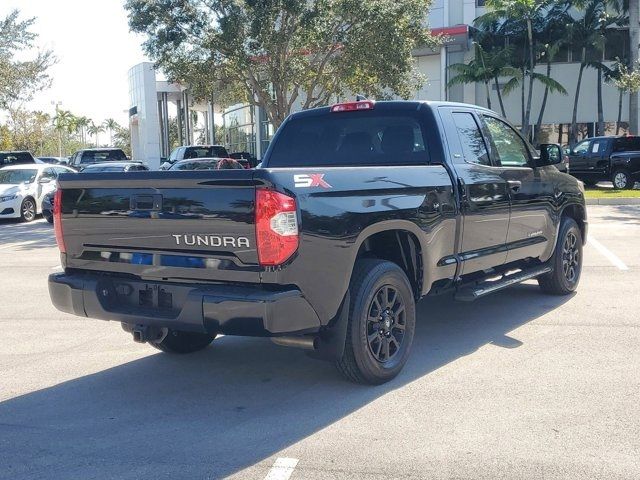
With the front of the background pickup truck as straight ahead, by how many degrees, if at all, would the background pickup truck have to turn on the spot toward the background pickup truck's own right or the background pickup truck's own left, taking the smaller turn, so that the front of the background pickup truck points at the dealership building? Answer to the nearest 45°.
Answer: approximately 90° to the background pickup truck's own right

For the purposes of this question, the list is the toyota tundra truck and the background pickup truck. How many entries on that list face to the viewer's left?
1

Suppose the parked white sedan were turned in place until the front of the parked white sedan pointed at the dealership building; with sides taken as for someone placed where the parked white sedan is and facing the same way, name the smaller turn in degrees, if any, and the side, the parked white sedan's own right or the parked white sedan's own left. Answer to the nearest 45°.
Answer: approximately 135° to the parked white sedan's own left

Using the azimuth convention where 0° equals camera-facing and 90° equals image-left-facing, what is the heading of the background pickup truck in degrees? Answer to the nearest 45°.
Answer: approximately 90°

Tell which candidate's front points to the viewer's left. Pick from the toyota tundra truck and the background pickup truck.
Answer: the background pickup truck

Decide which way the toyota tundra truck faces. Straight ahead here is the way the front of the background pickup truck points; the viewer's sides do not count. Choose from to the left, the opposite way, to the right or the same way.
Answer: to the right

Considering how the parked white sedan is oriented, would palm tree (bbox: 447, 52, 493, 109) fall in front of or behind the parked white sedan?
behind

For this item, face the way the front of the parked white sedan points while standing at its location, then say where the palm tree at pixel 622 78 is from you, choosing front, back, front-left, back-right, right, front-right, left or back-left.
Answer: back-left

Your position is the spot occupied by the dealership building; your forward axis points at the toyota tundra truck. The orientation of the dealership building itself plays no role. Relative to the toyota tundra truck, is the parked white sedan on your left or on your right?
right

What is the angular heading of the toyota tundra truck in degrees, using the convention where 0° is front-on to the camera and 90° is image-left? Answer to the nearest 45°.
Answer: approximately 225°

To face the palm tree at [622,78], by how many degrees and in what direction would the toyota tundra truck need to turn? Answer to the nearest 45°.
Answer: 0° — it already faces it

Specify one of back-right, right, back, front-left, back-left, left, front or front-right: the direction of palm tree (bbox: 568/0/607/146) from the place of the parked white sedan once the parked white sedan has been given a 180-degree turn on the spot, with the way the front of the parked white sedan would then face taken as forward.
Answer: front-right

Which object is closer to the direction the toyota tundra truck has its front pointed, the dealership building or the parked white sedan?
the dealership building

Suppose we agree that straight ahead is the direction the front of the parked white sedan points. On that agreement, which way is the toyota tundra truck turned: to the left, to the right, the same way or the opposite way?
the opposite way

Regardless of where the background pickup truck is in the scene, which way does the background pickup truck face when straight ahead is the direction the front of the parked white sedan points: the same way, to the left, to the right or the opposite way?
to the right
